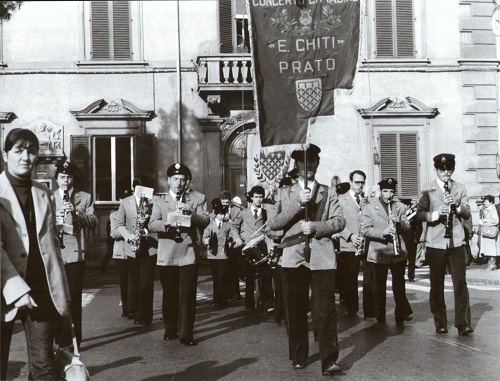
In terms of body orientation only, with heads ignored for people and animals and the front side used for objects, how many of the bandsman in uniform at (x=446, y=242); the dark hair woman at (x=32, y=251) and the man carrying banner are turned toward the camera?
3

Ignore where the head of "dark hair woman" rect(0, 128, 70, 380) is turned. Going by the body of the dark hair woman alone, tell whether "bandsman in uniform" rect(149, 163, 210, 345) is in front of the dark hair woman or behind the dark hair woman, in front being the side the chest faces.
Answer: behind

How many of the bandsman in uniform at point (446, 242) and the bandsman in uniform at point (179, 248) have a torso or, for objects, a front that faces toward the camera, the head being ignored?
2

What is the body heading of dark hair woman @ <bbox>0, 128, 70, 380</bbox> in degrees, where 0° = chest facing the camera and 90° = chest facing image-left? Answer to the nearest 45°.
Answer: approximately 0°

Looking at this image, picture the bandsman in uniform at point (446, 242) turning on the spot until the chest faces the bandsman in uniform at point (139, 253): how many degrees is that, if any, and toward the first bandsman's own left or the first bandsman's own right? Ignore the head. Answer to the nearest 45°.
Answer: approximately 90° to the first bandsman's own right

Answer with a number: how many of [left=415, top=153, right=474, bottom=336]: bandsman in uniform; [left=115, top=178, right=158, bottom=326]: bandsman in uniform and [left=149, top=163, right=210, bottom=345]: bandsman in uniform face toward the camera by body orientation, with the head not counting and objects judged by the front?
3

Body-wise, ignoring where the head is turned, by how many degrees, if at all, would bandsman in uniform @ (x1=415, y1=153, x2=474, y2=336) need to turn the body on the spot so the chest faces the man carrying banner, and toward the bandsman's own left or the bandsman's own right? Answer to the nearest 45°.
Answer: approximately 45° to the bandsman's own right

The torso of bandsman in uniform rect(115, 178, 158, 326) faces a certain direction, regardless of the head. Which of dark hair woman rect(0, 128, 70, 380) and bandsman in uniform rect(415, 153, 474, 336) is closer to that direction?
the dark hair woman
